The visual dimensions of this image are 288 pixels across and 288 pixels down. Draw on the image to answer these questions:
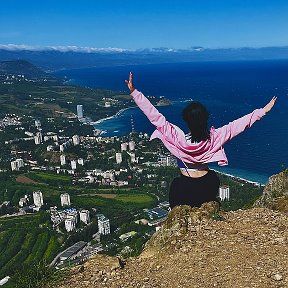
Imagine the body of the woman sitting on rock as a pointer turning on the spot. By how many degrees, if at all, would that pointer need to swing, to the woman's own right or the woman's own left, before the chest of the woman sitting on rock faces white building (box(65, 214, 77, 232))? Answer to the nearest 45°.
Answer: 0° — they already face it

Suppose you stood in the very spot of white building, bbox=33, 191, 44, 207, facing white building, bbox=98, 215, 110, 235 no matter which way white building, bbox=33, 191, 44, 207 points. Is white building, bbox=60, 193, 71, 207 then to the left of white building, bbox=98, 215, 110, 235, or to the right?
left

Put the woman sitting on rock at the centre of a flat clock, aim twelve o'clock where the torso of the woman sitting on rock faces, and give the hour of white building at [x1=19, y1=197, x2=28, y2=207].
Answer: The white building is roughly at 11 o'clock from the woman sitting on rock.

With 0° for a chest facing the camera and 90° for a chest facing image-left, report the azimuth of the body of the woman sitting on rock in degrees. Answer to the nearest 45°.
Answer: approximately 180°

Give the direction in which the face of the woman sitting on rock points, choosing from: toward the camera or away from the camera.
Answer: away from the camera
